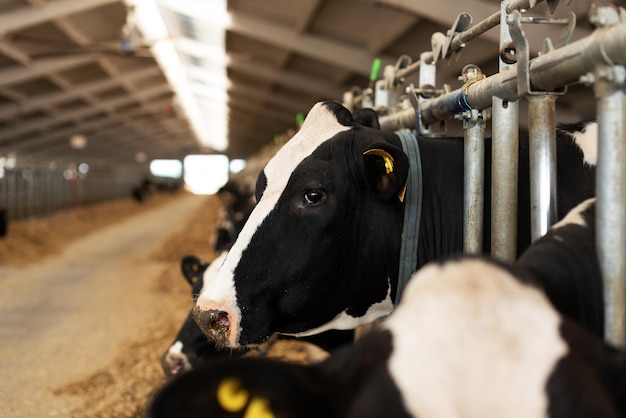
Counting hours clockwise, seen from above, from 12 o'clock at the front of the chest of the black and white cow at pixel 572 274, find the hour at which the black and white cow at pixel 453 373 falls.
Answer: the black and white cow at pixel 453 373 is roughly at 10 o'clock from the black and white cow at pixel 572 274.

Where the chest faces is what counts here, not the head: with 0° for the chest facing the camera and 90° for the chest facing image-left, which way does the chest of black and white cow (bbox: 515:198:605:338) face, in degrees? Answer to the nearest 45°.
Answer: approximately 90°

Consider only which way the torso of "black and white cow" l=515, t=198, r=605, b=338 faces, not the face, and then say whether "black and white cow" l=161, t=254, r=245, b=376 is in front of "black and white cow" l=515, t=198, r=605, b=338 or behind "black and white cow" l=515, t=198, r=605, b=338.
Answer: in front

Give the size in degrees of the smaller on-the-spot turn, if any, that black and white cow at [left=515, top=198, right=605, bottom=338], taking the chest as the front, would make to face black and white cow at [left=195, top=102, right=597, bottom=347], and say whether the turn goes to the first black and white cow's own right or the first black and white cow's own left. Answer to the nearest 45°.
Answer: approximately 45° to the first black and white cow's own right
